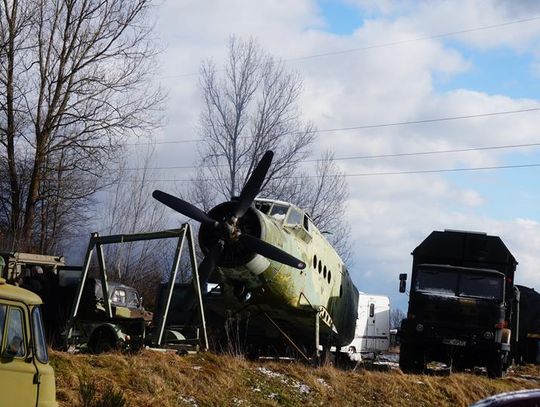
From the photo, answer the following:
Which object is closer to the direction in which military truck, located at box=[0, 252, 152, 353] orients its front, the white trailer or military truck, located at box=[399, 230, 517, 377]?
the military truck

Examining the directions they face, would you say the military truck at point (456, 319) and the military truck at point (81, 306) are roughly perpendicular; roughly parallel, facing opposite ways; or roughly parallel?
roughly perpendicular

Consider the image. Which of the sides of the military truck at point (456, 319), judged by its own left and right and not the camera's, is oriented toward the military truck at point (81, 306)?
right

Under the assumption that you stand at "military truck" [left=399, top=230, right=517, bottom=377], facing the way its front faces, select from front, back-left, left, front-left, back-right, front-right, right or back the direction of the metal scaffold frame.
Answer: front-right

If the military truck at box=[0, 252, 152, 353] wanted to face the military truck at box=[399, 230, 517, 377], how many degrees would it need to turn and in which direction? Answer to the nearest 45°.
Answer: approximately 45° to its left

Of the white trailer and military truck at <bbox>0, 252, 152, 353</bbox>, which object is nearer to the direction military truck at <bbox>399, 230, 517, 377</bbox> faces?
the military truck

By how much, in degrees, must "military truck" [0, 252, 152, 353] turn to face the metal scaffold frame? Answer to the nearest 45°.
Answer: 0° — it already faces it

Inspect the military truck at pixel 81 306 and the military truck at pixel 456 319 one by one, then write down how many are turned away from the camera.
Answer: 0
